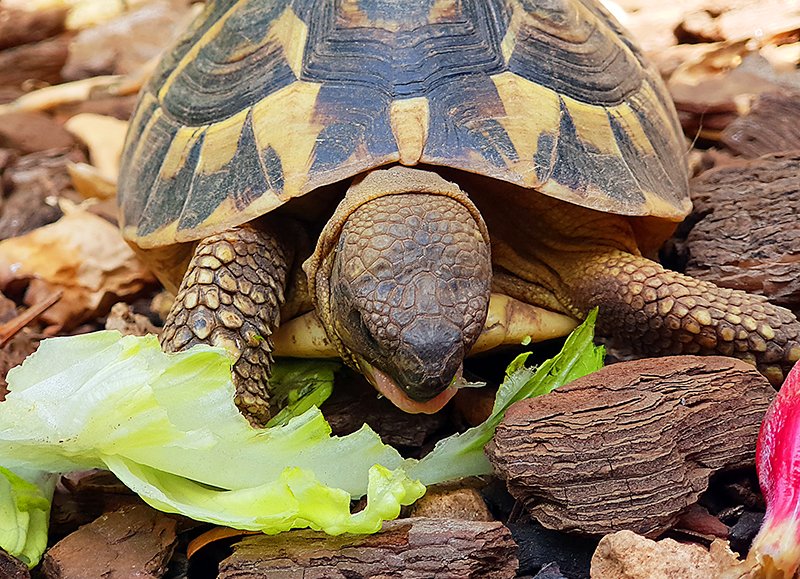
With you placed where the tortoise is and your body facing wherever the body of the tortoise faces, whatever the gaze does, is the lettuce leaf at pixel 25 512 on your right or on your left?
on your right

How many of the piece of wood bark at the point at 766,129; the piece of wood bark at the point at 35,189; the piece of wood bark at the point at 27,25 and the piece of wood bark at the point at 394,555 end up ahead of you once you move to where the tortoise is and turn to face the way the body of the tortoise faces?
1

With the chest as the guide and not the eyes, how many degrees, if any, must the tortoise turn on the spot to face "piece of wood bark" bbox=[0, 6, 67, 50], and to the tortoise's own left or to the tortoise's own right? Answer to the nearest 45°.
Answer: approximately 135° to the tortoise's own right

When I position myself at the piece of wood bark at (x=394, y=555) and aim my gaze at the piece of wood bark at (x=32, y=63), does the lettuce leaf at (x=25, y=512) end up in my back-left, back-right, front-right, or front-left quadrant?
front-left

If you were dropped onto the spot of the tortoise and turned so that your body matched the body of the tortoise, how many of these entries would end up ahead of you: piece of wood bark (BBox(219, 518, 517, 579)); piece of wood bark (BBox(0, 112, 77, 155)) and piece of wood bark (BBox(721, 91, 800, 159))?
1

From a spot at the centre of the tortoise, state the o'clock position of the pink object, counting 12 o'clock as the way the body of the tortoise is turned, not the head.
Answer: The pink object is roughly at 11 o'clock from the tortoise.

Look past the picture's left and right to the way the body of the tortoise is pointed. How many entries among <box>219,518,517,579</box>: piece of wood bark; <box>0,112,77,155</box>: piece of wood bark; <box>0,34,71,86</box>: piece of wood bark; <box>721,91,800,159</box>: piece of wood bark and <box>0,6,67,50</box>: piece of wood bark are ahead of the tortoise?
1

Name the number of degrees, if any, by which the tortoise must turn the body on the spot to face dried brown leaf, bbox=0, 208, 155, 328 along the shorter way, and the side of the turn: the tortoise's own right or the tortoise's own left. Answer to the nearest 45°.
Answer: approximately 135° to the tortoise's own right

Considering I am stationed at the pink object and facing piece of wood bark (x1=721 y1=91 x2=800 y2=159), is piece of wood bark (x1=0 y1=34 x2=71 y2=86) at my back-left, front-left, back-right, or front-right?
front-left

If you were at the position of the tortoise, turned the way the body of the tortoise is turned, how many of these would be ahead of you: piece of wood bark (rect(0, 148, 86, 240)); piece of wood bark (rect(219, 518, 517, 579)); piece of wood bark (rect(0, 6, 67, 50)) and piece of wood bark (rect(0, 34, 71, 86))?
1

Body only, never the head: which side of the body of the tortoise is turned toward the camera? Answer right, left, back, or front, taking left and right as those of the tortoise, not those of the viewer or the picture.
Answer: front

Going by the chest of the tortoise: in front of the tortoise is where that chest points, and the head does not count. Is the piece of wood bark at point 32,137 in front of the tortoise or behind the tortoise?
behind
